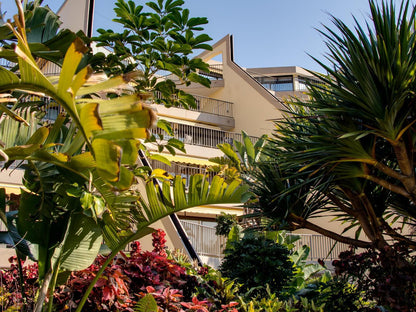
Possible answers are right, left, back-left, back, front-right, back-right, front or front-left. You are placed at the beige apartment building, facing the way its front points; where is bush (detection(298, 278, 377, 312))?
front-left

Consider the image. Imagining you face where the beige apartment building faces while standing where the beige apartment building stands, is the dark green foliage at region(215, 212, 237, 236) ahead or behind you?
ahead

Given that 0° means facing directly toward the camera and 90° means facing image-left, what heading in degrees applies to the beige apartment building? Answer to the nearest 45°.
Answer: approximately 45°

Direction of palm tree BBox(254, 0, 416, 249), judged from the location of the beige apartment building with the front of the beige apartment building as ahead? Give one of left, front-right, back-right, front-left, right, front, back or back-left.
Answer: front-left

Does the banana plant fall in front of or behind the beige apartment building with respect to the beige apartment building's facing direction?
in front

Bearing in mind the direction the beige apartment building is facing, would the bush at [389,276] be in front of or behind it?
in front
